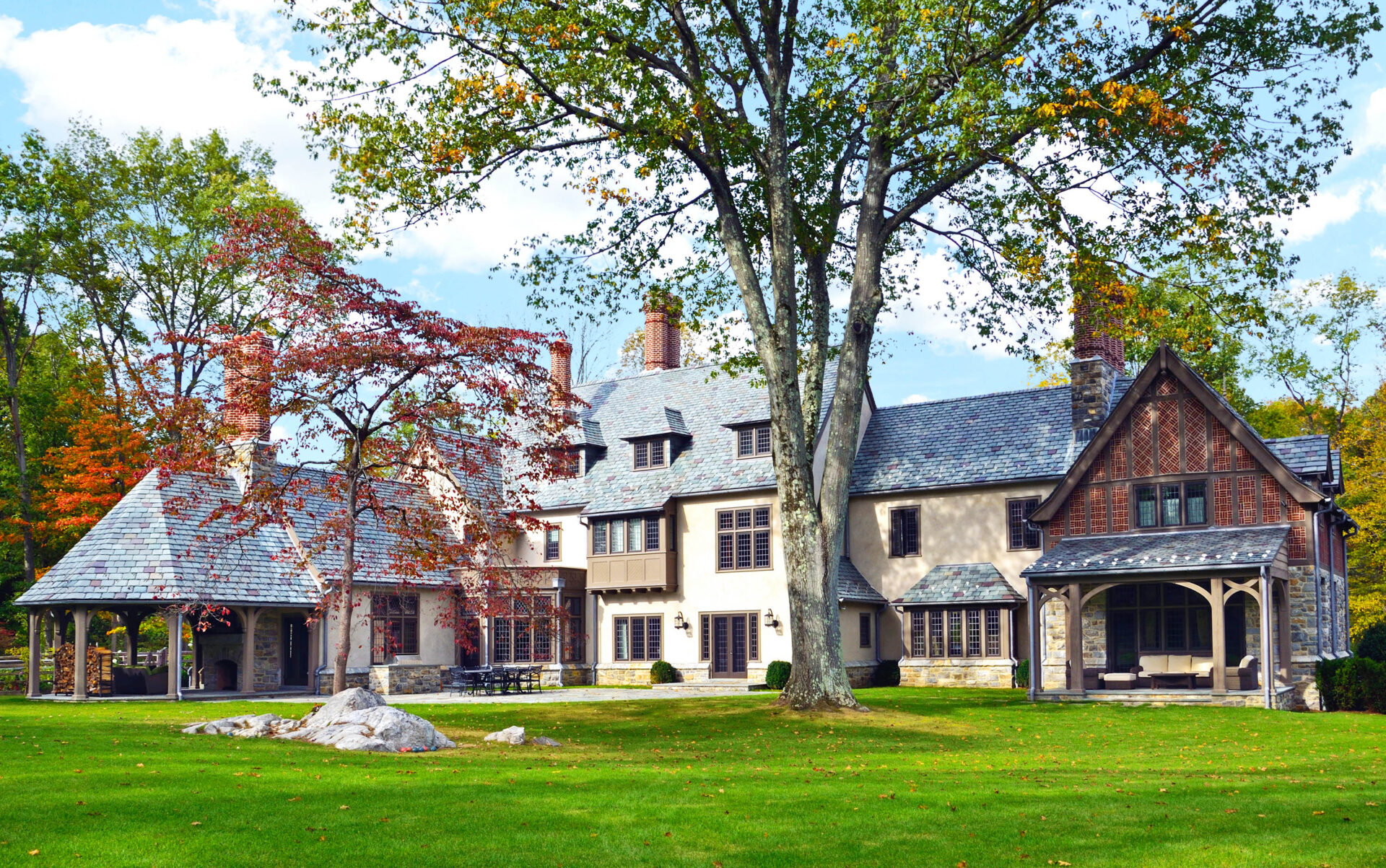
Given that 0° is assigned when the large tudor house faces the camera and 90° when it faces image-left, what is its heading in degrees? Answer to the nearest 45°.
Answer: approximately 0°

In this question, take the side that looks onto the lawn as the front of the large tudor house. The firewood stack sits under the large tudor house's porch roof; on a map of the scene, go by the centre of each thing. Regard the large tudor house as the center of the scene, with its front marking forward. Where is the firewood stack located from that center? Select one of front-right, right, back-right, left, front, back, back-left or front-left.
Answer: right

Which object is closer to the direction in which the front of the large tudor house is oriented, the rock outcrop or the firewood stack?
the rock outcrop

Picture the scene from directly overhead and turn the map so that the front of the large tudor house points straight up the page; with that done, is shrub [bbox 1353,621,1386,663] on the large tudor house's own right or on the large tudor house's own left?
on the large tudor house's own left
